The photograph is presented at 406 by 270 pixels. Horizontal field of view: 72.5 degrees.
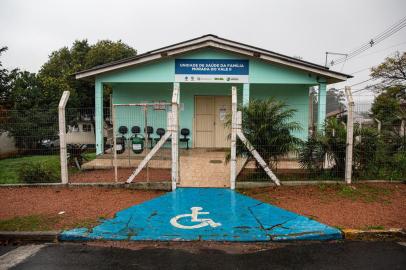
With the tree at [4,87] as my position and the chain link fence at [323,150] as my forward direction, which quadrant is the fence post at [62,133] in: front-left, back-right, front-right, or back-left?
front-right

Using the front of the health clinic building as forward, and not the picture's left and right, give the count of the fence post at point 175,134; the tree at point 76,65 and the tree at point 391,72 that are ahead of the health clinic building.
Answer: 1

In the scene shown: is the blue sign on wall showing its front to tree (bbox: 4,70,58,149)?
no

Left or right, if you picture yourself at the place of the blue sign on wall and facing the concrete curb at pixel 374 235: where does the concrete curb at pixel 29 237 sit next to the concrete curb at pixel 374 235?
right

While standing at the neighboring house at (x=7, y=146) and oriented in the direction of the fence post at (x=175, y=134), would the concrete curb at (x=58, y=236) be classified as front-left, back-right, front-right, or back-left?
front-right

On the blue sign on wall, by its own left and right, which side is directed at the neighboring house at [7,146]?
right

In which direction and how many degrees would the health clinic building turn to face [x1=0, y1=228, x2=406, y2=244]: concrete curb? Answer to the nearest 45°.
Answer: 0° — it already faces it

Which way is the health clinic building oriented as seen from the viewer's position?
toward the camera

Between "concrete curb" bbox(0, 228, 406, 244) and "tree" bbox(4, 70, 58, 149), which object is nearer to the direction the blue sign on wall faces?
the concrete curb

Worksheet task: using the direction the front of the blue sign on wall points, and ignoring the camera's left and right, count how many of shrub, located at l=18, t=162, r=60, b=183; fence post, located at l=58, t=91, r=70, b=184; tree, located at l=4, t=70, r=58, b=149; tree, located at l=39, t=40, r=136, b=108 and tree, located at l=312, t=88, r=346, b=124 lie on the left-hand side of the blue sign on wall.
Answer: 1

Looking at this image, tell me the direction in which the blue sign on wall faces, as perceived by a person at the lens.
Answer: facing the viewer

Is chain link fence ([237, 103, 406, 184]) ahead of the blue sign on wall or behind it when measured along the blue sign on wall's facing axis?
ahead

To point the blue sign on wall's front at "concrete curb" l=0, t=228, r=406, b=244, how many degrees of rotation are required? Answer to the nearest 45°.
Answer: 0° — it already faces it

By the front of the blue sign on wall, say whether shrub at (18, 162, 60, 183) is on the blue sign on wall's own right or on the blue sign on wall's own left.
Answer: on the blue sign on wall's own right

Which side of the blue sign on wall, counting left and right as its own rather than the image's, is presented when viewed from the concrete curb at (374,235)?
front
